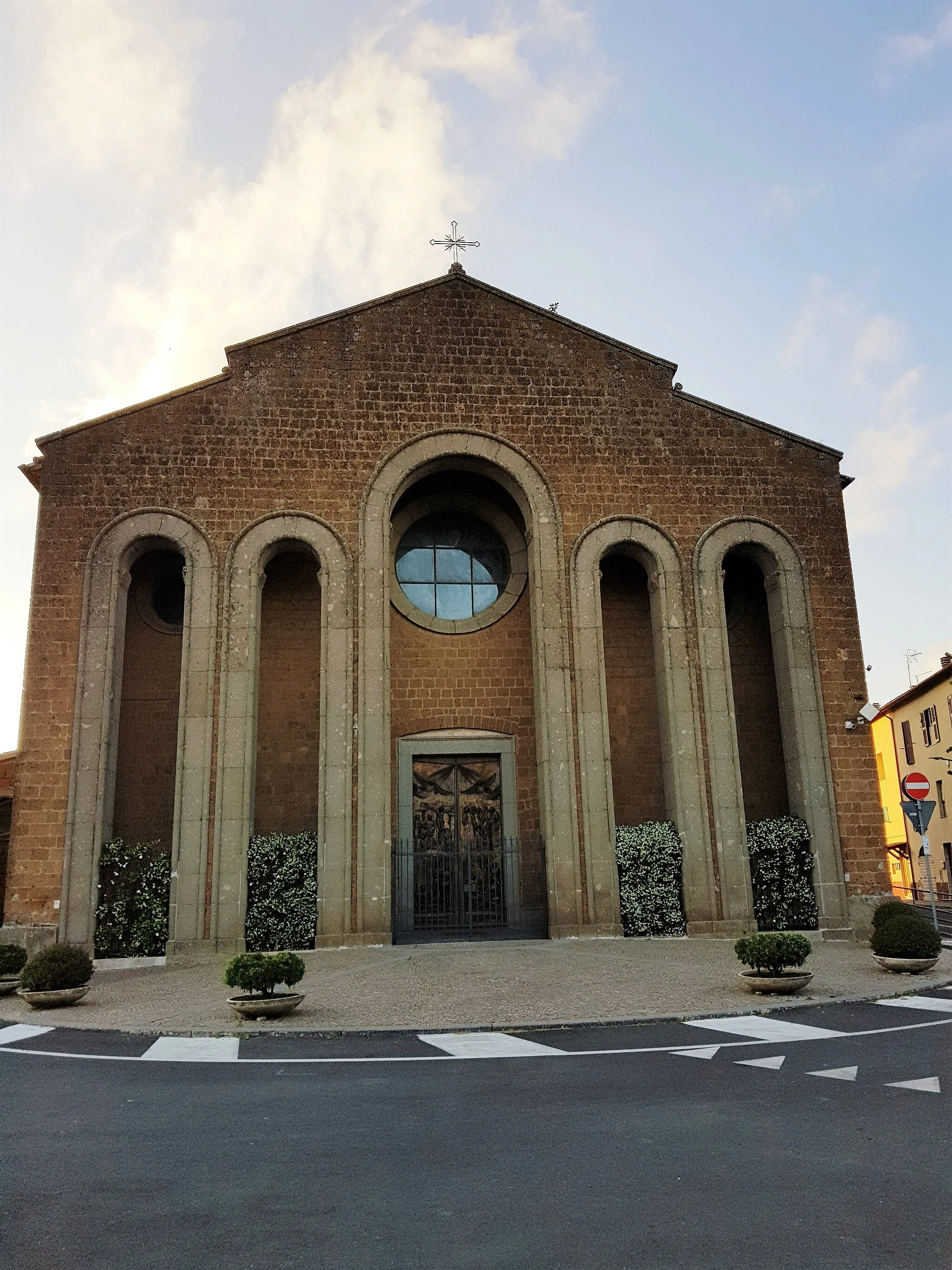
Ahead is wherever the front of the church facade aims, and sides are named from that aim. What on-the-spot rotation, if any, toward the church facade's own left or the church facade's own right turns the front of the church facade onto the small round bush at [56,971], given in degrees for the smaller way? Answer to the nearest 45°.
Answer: approximately 45° to the church facade's own right

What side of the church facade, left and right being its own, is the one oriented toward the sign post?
left

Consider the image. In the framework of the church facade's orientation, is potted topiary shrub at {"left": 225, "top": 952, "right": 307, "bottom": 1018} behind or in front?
in front

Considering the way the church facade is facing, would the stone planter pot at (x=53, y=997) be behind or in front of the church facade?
in front

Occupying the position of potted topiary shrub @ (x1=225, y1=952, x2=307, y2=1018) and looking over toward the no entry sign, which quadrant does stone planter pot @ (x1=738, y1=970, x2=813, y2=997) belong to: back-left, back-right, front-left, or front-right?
front-right

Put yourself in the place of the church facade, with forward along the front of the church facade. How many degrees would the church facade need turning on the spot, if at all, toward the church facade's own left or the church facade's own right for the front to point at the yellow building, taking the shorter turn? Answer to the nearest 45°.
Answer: approximately 135° to the church facade's own left

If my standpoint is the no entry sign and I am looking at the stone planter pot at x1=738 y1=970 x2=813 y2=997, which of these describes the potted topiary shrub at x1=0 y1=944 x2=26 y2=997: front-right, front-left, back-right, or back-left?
front-right

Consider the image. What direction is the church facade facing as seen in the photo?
toward the camera

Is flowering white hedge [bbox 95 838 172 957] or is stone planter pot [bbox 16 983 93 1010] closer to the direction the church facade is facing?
the stone planter pot

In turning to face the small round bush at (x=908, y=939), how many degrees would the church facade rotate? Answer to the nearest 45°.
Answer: approximately 45° to its left

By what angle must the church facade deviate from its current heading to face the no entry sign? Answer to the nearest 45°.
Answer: approximately 90° to its left

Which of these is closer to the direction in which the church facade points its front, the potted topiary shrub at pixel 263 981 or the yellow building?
the potted topiary shrub

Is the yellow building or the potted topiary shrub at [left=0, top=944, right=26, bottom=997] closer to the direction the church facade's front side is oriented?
the potted topiary shrub

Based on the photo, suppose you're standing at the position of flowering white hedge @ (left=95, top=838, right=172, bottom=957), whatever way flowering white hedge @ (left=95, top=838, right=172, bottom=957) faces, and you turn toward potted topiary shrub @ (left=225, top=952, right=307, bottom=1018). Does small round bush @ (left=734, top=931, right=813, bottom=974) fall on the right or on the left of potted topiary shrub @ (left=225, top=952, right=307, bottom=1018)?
left
